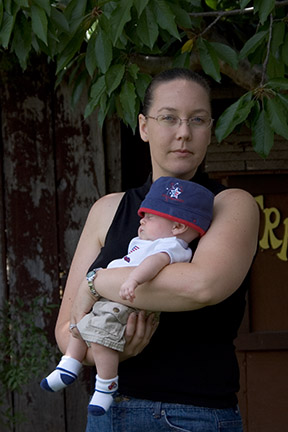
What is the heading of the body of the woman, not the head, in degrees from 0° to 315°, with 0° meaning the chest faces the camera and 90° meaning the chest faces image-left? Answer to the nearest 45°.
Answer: approximately 0°
